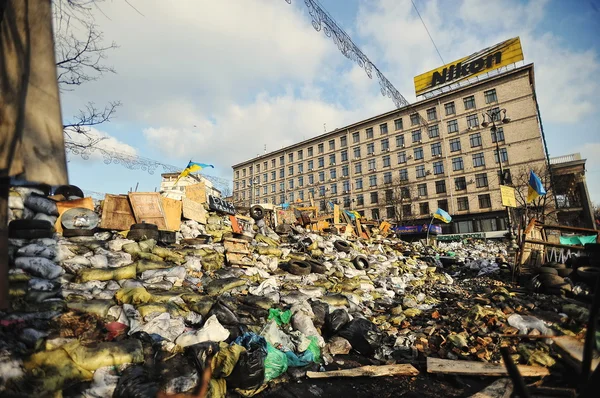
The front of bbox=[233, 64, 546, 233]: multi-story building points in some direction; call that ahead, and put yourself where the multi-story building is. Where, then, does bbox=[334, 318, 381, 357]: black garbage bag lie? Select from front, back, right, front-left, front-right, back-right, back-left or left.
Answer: front-left

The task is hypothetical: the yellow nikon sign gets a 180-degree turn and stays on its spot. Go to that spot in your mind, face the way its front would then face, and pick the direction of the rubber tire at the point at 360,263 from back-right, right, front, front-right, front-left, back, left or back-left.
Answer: back-right

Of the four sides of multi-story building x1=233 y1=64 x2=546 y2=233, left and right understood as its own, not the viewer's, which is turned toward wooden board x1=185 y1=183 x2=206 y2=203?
front

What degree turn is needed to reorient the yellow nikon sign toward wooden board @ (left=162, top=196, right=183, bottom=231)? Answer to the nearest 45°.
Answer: approximately 45° to its left

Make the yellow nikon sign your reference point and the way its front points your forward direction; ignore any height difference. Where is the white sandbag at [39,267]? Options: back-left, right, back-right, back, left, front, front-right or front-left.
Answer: front-left

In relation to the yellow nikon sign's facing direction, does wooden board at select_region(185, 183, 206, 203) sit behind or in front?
in front

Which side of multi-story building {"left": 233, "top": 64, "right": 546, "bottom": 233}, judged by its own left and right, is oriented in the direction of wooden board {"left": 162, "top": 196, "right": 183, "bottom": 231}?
front

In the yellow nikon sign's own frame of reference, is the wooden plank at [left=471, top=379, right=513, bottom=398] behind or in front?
in front

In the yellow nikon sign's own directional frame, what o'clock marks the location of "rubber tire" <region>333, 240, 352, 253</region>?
The rubber tire is roughly at 11 o'clock from the yellow nikon sign.

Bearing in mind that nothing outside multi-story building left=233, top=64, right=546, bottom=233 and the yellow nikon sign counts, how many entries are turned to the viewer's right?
0

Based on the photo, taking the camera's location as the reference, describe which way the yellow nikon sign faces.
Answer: facing the viewer and to the left of the viewer
